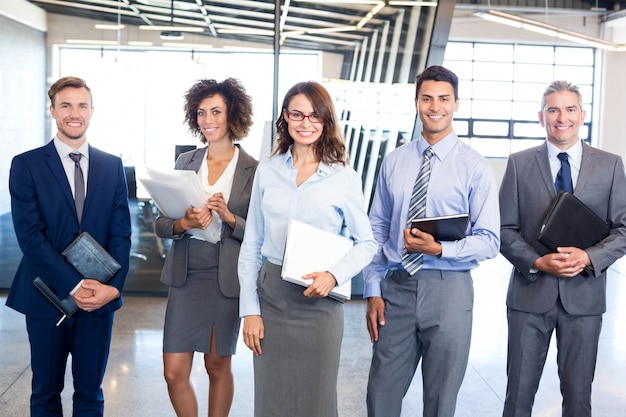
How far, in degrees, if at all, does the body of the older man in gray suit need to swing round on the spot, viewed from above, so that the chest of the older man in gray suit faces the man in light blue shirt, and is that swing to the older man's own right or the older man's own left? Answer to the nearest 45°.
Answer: approximately 45° to the older man's own right

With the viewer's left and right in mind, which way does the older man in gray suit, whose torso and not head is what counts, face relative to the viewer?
facing the viewer

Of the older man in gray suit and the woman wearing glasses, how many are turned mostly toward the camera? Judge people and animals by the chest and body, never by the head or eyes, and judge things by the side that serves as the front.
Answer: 2

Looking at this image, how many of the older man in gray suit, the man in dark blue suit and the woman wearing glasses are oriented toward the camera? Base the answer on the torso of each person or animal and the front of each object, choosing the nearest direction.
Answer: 3

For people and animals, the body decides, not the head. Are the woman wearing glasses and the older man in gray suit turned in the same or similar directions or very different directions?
same or similar directions

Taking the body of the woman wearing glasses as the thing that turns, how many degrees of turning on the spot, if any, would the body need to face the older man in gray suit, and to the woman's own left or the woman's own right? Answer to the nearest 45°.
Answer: approximately 135° to the woman's own left

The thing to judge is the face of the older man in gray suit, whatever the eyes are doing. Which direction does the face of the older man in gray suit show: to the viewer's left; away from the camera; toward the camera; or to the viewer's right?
toward the camera

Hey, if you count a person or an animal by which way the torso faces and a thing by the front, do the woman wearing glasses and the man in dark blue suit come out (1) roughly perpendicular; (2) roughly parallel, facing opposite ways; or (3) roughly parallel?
roughly parallel

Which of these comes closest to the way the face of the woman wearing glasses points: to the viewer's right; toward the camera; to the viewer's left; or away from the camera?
toward the camera

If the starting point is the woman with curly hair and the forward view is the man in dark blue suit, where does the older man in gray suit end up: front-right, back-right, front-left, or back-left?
back-left

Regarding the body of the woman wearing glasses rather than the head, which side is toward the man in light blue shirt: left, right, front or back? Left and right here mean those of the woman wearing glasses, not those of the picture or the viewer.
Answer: left

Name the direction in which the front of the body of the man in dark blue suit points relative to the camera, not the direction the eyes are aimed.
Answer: toward the camera

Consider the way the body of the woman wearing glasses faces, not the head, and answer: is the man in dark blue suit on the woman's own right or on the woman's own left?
on the woman's own right

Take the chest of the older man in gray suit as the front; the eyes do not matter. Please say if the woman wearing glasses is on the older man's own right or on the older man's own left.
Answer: on the older man's own right
